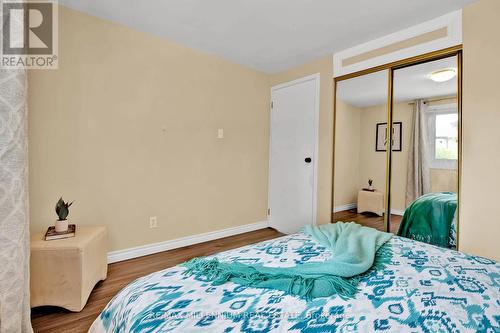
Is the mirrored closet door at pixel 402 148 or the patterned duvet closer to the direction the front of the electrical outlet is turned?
the patterned duvet

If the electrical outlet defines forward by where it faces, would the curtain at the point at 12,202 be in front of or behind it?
in front

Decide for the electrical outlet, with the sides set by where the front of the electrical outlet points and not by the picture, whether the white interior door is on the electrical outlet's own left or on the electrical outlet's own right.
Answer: on the electrical outlet's own left

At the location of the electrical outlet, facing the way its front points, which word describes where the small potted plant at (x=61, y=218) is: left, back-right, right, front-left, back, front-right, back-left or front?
front-right

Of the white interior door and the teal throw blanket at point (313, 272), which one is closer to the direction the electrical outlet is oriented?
the teal throw blanket

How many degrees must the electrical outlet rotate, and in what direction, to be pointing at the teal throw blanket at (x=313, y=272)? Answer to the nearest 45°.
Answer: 0° — it already faces it

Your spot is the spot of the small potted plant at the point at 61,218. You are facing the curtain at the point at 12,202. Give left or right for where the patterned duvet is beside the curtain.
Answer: left

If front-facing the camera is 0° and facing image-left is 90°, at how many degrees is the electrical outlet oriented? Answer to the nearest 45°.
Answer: approximately 0°

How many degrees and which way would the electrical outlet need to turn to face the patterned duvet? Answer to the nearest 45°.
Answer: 0° — it already faces it

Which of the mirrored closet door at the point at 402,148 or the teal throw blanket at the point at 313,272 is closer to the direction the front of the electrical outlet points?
the teal throw blanket

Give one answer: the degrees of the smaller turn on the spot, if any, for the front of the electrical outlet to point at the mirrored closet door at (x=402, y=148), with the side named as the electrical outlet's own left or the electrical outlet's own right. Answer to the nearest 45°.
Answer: approximately 45° to the electrical outlet's own left
